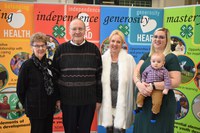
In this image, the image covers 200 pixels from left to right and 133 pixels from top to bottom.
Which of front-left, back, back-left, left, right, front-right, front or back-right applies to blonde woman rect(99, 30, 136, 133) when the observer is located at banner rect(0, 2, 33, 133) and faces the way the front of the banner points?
front-left

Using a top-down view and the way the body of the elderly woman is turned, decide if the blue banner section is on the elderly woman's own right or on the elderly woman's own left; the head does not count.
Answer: on the elderly woman's own left

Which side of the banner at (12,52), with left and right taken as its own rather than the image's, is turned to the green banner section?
left

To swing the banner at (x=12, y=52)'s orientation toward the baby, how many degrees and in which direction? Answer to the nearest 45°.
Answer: approximately 45° to its left

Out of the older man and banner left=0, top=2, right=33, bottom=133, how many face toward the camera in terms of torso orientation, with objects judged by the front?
2

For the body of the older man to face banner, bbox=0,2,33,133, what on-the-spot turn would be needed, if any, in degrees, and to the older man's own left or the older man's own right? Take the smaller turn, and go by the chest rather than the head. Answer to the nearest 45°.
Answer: approximately 135° to the older man's own right

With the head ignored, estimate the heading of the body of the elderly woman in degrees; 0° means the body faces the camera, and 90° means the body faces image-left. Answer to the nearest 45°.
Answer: approximately 315°

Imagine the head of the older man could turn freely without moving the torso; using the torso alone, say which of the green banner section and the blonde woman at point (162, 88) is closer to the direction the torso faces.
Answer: the blonde woman

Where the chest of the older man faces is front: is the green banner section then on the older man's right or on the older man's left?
on the older man's left
